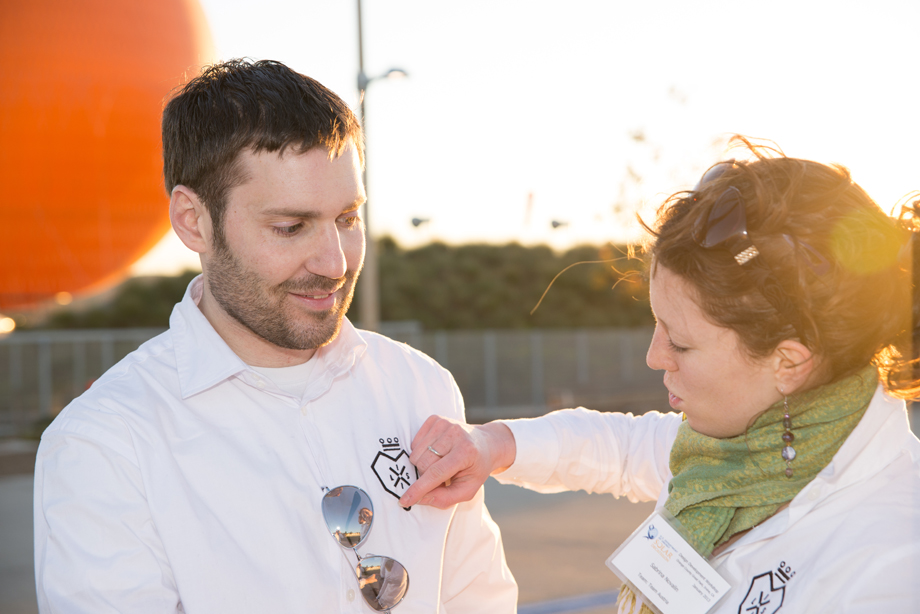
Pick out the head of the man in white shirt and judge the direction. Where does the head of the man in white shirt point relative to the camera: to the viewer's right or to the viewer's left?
to the viewer's right

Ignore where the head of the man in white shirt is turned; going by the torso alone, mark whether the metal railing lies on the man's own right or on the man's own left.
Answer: on the man's own left

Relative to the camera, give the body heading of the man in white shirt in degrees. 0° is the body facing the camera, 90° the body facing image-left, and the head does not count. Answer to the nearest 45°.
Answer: approximately 315°
